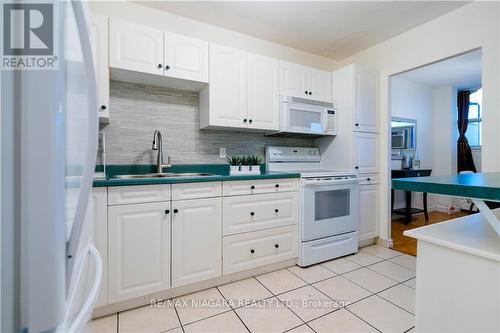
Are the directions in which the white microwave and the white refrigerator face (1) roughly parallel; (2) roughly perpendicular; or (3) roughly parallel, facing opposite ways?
roughly perpendicular

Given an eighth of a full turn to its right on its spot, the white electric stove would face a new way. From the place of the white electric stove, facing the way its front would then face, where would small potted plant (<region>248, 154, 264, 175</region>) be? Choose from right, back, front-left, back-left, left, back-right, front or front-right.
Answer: right

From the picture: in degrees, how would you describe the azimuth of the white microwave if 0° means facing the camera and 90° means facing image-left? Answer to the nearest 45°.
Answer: approximately 315°

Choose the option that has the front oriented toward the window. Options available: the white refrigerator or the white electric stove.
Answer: the white refrigerator

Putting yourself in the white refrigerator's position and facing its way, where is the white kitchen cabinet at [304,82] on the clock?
The white kitchen cabinet is roughly at 11 o'clock from the white refrigerator.

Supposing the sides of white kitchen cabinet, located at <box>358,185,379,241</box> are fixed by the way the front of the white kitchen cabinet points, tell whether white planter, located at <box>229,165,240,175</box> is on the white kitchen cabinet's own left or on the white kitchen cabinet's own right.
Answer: on the white kitchen cabinet's own right

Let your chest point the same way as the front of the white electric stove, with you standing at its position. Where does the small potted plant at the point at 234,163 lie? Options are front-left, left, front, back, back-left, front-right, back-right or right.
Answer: back-right
